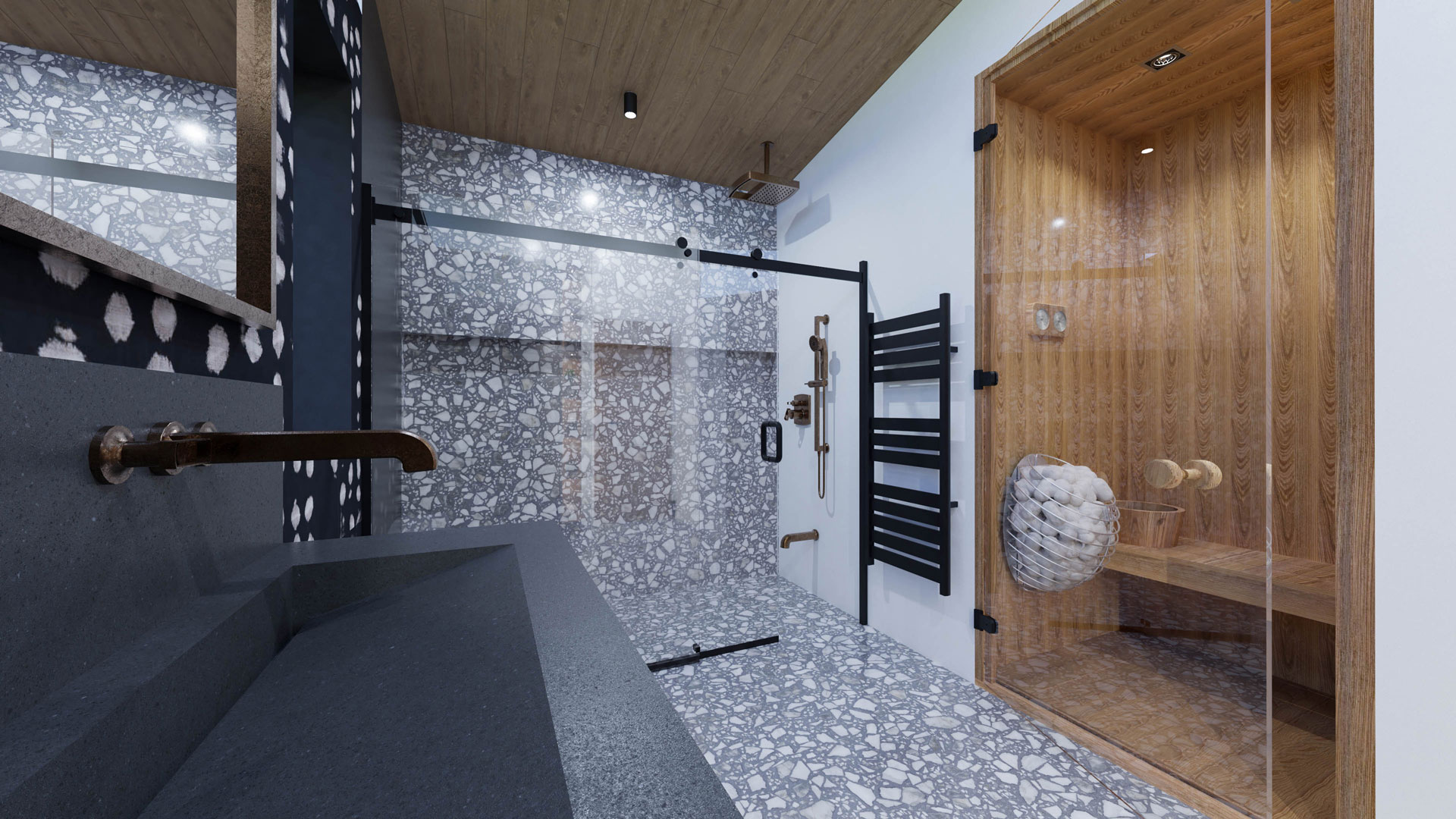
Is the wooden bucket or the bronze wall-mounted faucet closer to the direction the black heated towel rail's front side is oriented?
the bronze wall-mounted faucet

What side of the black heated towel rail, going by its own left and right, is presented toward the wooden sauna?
left

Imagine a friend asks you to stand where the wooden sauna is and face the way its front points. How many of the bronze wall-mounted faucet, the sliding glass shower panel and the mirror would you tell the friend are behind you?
0

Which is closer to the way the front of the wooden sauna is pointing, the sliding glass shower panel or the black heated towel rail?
the sliding glass shower panel

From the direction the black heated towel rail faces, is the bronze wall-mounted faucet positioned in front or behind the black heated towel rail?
in front

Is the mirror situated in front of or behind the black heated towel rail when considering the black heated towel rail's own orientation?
in front

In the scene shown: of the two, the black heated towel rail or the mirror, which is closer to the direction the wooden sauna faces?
the mirror

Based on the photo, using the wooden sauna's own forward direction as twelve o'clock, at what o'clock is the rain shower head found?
The rain shower head is roughly at 2 o'clock from the wooden sauna.

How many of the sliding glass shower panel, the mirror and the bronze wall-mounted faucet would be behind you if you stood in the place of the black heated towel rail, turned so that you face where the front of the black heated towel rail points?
0

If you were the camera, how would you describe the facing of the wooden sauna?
facing the viewer and to the left of the viewer

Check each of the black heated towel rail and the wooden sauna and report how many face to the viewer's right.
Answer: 0

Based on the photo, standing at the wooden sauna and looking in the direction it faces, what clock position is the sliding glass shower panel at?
The sliding glass shower panel is roughly at 1 o'clock from the wooden sauna.

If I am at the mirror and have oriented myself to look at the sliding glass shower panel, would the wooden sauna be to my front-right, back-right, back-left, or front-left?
front-right

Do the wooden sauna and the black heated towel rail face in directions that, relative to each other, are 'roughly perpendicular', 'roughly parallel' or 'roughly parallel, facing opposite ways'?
roughly parallel

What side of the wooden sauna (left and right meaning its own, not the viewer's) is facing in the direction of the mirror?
front

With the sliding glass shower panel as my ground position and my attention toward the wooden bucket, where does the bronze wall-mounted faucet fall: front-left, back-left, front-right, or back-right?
front-right
